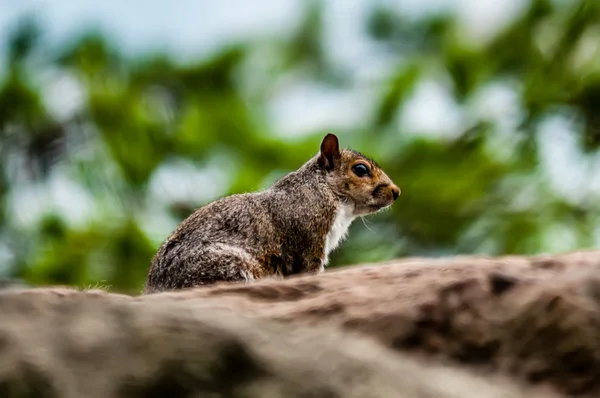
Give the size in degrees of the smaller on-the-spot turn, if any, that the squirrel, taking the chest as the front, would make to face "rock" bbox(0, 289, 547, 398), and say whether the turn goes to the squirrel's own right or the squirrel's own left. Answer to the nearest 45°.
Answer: approximately 90° to the squirrel's own right

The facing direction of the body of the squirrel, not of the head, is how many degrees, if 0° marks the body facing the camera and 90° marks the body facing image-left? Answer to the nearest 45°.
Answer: approximately 270°
